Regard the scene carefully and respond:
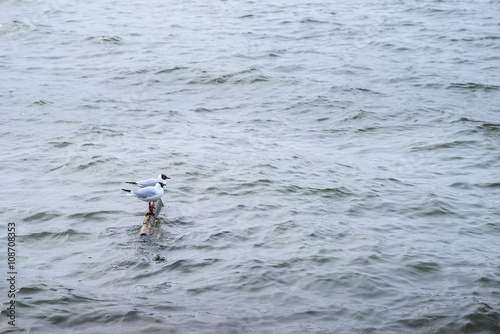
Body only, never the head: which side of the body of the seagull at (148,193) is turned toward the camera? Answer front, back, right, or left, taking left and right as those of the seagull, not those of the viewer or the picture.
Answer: right
